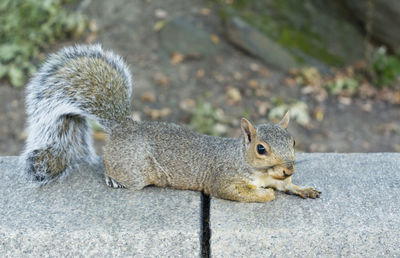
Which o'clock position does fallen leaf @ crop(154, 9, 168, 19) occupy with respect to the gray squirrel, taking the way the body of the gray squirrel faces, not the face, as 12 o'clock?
The fallen leaf is roughly at 9 o'clock from the gray squirrel.

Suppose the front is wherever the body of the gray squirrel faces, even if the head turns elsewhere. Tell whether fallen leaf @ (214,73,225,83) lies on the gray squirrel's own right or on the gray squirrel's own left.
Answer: on the gray squirrel's own left

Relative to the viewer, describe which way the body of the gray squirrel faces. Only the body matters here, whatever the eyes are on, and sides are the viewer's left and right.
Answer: facing to the right of the viewer

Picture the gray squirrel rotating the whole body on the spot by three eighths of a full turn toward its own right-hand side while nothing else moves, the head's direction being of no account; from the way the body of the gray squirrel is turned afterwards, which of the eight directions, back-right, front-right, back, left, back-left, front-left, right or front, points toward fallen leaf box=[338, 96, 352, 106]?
back

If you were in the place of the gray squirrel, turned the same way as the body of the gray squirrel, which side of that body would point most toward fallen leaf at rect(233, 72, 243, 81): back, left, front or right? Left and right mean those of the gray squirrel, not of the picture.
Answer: left

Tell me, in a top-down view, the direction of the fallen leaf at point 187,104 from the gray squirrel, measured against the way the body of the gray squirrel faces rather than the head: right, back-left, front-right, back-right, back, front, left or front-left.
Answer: left

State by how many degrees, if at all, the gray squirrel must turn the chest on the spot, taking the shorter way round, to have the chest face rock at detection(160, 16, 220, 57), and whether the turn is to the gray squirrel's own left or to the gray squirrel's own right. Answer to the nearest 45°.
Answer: approximately 90° to the gray squirrel's own left

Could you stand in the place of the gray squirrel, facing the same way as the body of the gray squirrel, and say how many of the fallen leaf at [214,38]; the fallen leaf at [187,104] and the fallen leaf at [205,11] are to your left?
3

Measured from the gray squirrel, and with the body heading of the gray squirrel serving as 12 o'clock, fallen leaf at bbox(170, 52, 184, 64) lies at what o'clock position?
The fallen leaf is roughly at 9 o'clock from the gray squirrel.

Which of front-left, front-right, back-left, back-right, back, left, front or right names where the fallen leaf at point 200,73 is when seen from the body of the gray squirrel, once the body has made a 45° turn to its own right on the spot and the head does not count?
back-left

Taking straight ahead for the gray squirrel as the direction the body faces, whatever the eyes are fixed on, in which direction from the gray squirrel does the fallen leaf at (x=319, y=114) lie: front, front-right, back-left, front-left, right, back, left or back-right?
front-left

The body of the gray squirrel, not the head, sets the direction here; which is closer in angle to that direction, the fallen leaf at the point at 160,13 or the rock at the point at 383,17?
the rock

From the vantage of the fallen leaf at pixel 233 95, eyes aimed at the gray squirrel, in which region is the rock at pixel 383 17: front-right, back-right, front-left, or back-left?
back-left

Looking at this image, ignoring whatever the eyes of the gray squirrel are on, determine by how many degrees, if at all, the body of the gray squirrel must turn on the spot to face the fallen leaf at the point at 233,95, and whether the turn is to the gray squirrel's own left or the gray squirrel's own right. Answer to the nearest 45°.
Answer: approximately 90° to the gray squirrel's own left
